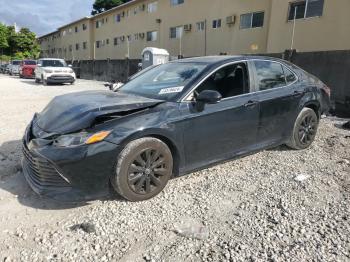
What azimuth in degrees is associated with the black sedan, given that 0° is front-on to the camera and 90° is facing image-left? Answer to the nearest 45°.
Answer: approximately 45°

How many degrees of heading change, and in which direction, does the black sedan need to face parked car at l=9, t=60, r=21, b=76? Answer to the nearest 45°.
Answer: approximately 90° to its right

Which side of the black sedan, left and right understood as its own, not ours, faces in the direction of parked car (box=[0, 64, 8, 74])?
right

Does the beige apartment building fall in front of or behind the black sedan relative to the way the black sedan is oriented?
behind

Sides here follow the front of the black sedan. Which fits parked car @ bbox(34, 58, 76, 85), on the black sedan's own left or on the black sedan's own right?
on the black sedan's own right

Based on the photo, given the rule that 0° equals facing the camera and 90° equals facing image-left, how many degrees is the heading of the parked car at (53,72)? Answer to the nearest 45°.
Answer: approximately 315°

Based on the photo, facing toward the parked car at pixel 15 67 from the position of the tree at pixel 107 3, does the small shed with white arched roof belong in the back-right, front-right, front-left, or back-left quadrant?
front-left

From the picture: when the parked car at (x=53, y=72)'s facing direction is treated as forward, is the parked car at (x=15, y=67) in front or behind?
behind

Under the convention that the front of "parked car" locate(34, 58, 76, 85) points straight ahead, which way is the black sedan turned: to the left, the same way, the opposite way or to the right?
to the right

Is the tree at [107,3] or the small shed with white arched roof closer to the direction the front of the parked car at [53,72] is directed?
the small shed with white arched roof

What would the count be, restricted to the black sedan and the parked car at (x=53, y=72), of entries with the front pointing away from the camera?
0
